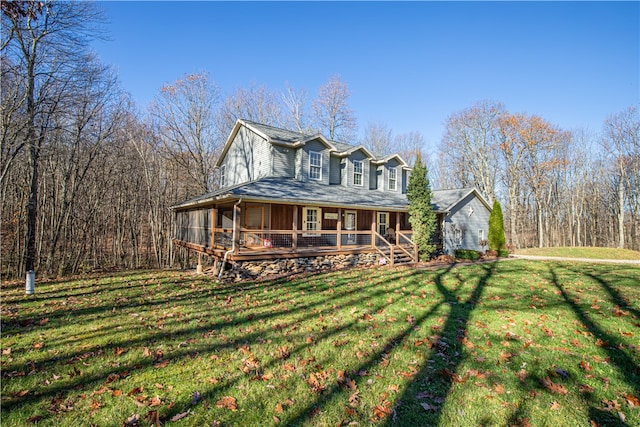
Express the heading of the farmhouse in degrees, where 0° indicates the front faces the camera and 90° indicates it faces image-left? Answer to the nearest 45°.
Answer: approximately 315°

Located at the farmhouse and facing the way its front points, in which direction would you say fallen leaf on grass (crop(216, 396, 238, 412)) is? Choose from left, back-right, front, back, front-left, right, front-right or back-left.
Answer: front-right

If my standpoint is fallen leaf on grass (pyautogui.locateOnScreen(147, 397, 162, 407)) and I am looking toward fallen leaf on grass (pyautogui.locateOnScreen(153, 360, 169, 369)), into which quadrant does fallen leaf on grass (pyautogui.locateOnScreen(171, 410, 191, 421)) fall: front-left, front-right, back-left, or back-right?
back-right

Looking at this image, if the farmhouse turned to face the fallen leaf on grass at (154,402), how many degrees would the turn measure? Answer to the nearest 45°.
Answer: approximately 45° to its right

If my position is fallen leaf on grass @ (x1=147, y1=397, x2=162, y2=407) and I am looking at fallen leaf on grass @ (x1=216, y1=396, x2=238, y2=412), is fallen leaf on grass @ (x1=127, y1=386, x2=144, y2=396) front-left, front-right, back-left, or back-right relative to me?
back-left

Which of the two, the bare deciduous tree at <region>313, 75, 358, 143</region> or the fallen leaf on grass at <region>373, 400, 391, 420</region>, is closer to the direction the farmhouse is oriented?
the fallen leaf on grass

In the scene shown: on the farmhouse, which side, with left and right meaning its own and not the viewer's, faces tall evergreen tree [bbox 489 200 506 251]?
left

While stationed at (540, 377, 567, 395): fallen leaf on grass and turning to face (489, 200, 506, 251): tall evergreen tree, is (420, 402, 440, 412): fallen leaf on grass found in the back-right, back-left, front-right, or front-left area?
back-left
